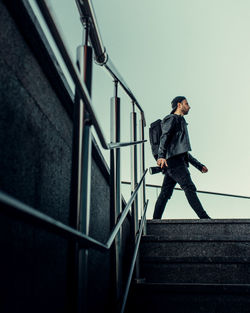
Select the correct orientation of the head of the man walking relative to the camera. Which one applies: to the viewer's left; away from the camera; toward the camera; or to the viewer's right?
to the viewer's right

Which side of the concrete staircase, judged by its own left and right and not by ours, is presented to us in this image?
front

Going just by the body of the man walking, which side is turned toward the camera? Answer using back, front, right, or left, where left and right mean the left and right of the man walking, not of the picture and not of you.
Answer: right
